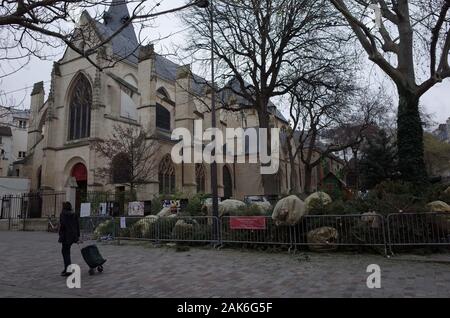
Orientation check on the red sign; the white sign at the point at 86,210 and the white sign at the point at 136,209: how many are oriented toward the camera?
3

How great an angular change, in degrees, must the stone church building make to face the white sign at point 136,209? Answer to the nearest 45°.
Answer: approximately 45° to its left

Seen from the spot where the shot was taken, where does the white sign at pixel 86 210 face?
facing the viewer

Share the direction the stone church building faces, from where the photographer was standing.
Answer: facing the viewer and to the left of the viewer

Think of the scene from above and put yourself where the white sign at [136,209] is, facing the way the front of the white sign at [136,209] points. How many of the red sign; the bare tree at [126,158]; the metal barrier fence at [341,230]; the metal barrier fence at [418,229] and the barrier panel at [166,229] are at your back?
1

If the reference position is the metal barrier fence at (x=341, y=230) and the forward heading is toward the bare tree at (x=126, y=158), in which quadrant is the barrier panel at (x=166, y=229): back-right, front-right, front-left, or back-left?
front-left

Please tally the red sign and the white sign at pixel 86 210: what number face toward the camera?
2

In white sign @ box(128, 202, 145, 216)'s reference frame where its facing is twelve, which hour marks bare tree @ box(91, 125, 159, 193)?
The bare tree is roughly at 6 o'clock from the white sign.

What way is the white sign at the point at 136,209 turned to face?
toward the camera

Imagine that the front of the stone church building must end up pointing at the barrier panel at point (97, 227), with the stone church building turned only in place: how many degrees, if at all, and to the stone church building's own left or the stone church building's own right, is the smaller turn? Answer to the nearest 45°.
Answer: approximately 45° to the stone church building's own left

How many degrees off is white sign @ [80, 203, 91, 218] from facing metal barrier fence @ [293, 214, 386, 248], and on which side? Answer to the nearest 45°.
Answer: approximately 45° to its left

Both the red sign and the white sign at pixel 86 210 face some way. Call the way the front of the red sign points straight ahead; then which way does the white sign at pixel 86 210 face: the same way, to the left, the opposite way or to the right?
the same way

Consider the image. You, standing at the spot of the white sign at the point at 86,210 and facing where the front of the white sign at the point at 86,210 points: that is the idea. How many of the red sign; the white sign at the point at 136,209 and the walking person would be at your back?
0

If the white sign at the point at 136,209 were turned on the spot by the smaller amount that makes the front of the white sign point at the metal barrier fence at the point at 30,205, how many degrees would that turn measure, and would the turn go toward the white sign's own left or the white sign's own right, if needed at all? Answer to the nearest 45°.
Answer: approximately 135° to the white sign's own right

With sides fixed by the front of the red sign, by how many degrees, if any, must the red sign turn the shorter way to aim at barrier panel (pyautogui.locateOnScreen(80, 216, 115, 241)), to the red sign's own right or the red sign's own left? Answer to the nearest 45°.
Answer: approximately 135° to the red sign's own right

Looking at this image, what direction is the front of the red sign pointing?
toward the camera

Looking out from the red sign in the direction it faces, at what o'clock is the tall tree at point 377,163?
The tall tree is roughly at 7 o'clock from the red sign.

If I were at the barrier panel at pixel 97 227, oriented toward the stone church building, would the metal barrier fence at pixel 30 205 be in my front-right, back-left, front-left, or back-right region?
front-left
